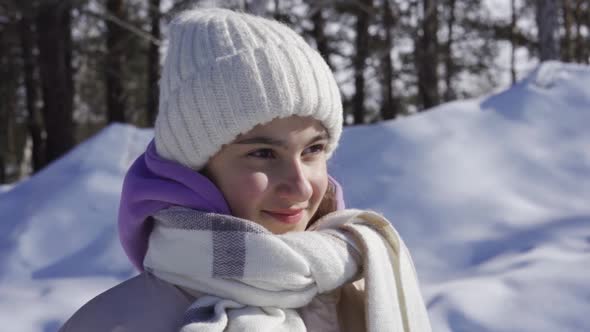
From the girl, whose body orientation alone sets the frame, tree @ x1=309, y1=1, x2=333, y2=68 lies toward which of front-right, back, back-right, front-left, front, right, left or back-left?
back-left

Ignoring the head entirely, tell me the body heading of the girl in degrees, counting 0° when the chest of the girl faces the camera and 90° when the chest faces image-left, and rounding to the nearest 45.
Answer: approximately 315°

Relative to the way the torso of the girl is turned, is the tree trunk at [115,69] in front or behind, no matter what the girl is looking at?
behind

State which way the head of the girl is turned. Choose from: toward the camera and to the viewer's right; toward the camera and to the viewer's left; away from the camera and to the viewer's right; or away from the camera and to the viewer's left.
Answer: toward the camera and to the viewer's right
